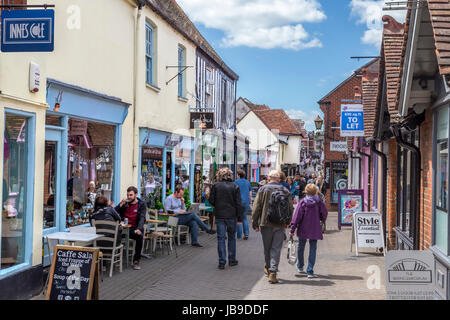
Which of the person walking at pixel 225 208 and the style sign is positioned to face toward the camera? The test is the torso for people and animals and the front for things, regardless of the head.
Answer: the style sign

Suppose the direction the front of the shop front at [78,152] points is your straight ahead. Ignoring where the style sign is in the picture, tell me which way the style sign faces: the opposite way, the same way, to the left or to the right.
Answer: to the right

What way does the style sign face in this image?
toward the camera

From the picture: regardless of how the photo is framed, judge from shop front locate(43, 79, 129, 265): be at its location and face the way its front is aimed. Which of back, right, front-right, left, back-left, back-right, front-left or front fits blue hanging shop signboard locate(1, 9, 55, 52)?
front-right

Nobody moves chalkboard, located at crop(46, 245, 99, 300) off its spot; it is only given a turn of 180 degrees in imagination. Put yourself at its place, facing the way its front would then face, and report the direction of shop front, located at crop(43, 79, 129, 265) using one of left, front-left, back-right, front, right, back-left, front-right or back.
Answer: front

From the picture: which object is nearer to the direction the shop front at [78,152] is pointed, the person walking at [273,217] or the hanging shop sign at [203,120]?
the person walking

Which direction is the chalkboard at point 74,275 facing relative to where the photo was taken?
toward the camera

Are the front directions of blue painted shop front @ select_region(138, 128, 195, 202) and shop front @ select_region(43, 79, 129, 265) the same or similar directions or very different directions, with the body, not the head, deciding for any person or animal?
same or similar directions

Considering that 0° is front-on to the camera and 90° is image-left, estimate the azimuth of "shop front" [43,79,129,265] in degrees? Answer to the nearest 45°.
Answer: approximately 315°

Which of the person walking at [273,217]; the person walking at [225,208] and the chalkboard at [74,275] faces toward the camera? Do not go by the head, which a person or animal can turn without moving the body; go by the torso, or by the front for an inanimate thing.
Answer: the chalkboard

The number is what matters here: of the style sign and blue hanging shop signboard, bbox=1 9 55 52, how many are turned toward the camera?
2

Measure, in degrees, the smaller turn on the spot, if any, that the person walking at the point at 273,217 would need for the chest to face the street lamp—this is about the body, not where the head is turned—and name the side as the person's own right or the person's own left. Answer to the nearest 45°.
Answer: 0° — they already face it

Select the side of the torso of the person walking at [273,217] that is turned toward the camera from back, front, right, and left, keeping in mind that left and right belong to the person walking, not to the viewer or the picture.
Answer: back

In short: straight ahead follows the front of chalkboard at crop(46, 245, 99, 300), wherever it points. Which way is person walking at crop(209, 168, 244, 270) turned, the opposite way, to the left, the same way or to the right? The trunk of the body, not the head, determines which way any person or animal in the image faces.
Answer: the opposite way

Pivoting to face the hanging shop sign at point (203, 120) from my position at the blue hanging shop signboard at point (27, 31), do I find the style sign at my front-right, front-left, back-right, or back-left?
front-right

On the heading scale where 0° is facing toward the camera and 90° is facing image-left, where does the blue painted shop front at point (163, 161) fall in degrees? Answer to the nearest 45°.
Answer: approximately 315°

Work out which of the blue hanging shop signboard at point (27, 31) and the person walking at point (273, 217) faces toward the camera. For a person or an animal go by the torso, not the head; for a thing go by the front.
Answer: the blue hanging shop signboard

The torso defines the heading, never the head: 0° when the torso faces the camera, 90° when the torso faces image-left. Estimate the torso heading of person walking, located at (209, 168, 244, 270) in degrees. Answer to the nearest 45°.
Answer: approximately 180°

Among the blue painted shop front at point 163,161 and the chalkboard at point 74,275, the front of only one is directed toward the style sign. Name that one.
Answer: the blue painted shop front

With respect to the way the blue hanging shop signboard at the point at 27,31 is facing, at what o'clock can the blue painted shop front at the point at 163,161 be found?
The blue painted shop front is roughly at 7 o'clock from the blue hanging shop signboard.
